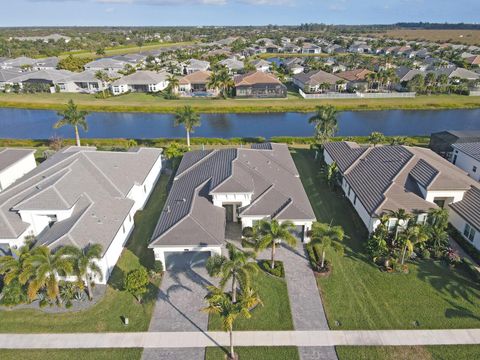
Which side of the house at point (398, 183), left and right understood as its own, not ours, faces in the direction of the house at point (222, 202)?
right

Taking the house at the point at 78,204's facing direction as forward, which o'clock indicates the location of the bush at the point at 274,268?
The bush is roughly at 9 o'clock from the house.

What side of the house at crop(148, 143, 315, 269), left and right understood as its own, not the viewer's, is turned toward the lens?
front

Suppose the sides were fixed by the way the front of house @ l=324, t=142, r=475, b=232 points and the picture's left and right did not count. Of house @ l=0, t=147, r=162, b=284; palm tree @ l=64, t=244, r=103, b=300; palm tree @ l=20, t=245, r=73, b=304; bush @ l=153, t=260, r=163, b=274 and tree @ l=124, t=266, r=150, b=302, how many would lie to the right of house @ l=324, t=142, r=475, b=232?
5

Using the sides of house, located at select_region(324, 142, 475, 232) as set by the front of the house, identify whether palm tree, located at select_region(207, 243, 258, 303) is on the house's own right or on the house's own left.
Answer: on the house's own right

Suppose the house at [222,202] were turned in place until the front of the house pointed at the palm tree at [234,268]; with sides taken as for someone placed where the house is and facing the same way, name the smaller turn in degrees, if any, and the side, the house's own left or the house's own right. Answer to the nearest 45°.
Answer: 0° — it already faces it

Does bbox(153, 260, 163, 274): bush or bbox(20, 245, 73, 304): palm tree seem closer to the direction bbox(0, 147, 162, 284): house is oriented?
the palm tree

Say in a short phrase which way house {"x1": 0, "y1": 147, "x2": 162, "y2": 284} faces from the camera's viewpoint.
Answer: facing the viewer and to the left of the viewer

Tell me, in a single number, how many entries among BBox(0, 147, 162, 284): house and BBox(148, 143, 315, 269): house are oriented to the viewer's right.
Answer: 0

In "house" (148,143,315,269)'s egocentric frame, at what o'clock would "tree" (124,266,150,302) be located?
The tree is roughly at 1 o'clock from the house.

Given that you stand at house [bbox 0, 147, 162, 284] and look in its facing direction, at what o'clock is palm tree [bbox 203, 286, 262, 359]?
The palm tree is roughly at 10 o'clock from the house.

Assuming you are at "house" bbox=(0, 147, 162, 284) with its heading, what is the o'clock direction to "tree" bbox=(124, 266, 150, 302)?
The tree is roughly at 10 o'clock from the house.

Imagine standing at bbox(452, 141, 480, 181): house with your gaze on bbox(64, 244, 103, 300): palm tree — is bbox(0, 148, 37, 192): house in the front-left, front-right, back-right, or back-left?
front-right

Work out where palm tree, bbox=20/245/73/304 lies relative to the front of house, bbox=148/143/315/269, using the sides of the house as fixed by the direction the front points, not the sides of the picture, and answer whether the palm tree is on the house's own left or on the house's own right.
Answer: on the house's own right

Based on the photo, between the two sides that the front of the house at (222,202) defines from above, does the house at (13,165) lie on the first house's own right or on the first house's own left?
on the first house's own right

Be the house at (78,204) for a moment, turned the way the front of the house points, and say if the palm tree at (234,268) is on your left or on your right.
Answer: on your left
